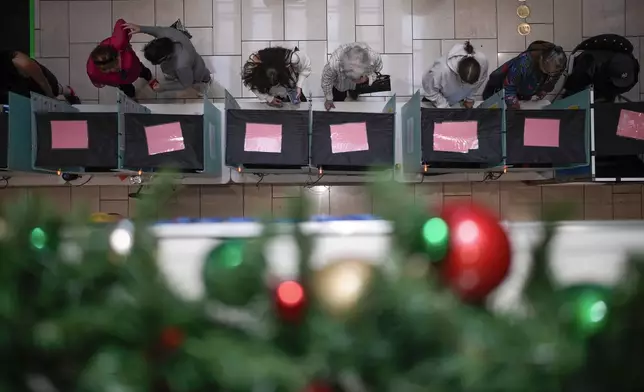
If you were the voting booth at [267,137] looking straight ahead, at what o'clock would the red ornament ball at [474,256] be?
The red ornament ball is roughly at 6 o'clock from the voting booth.

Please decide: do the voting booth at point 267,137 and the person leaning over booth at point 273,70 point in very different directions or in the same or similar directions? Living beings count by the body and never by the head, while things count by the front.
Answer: very different directions

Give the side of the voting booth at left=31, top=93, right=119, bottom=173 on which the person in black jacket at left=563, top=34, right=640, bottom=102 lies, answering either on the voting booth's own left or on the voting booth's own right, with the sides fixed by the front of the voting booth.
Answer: on the voting booth's own right

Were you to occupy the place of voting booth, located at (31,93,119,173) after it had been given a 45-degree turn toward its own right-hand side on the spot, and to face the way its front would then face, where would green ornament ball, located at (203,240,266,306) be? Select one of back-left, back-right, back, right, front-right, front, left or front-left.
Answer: back-right

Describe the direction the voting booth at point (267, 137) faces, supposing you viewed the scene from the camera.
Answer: facing away from the viewer

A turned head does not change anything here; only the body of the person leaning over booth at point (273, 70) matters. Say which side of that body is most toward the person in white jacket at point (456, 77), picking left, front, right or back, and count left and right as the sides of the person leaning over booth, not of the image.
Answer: left

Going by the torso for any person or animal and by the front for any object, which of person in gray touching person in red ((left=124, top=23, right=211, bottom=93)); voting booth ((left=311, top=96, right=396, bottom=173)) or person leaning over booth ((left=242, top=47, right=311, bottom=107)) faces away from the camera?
the voting booth

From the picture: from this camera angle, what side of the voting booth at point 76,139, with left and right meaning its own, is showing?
back

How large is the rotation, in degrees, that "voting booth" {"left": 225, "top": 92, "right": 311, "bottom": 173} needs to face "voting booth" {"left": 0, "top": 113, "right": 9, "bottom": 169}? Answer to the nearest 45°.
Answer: approximately 90° to its left

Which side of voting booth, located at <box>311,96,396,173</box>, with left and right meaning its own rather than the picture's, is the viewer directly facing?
back

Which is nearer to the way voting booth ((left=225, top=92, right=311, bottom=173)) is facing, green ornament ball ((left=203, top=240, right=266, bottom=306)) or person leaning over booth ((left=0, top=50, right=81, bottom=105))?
the person leaning over booth
